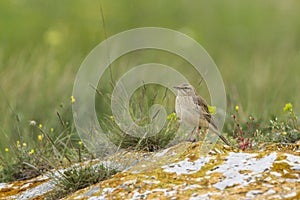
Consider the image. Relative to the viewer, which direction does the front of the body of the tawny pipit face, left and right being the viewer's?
facing the viewer and to the left of the viewer
